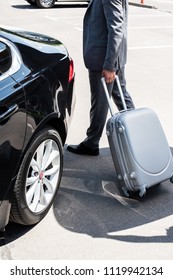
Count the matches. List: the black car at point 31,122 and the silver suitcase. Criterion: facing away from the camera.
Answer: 0

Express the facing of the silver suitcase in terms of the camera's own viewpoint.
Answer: facing the viewer and to the right of the viewer

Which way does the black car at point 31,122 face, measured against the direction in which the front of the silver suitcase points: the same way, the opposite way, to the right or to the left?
to the right

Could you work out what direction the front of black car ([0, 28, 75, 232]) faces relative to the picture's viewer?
facing the viewer and to the left of the viewer

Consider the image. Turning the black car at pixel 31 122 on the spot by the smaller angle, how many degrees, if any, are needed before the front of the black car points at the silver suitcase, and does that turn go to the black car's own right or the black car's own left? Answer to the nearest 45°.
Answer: approximately 135° to the black car's own left
